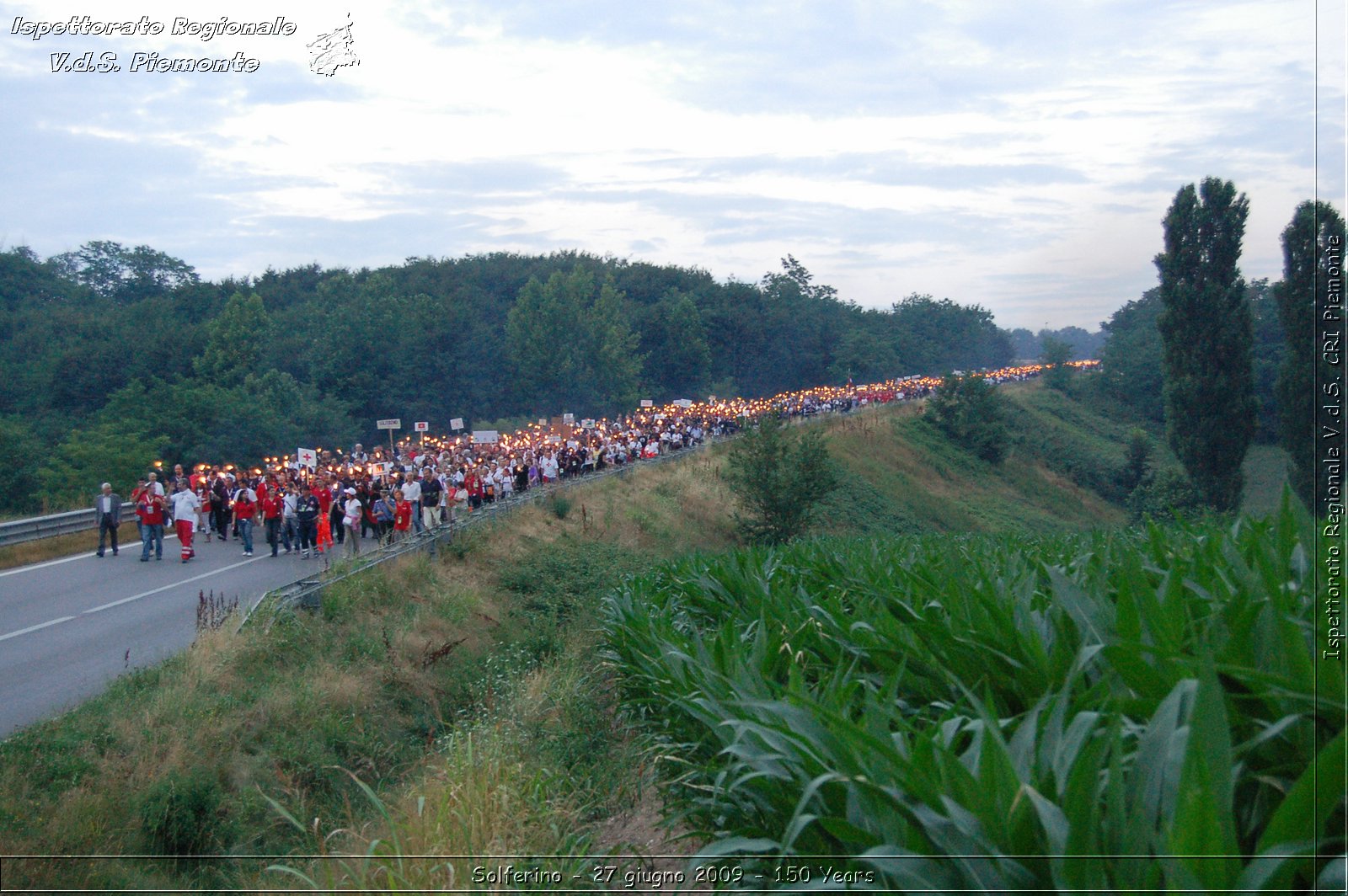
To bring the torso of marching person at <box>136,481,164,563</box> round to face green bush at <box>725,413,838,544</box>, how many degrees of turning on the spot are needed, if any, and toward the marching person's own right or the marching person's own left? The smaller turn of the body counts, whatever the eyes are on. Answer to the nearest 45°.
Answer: approximately 90° to the marching person's own left

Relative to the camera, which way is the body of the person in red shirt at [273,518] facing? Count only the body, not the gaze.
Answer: toward the camera

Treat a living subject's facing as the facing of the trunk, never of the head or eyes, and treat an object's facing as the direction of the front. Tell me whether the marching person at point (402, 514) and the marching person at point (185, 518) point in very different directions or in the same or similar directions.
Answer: same or similar directions

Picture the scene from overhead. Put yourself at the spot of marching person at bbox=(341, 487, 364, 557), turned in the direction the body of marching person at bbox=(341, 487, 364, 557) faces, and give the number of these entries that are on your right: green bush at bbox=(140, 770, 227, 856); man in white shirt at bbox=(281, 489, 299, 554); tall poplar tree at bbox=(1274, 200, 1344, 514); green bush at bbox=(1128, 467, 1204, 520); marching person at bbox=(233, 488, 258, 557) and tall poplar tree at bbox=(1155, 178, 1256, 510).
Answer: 2

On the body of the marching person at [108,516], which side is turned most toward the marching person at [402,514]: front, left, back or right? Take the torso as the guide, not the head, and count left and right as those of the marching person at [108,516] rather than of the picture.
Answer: left

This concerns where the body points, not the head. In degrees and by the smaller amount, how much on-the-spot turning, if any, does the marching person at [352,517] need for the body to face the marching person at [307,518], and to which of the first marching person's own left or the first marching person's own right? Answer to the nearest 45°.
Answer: approximately 90° to the first marching person's own right

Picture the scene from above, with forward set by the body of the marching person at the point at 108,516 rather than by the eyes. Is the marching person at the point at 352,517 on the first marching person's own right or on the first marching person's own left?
on the first marching person's own left

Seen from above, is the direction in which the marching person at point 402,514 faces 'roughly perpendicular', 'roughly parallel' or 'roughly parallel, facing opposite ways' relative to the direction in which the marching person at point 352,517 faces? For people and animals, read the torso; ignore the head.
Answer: roughly parallel

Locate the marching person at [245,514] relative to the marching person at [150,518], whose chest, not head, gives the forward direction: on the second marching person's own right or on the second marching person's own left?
on the second marching person's own left

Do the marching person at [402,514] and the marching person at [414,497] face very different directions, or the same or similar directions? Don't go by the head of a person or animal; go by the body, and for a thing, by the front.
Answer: same or similar directions

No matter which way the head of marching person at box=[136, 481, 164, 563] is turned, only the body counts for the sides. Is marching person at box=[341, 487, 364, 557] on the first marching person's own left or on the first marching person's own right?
on the first marching person's own left

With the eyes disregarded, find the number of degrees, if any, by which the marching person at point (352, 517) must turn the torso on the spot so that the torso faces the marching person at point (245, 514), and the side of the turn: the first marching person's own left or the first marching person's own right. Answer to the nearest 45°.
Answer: approximately 90° to the first marching person's own right

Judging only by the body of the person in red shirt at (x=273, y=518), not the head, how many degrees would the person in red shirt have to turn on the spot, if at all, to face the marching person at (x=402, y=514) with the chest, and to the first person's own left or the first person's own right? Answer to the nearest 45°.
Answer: approximately 90° to the first person's own left

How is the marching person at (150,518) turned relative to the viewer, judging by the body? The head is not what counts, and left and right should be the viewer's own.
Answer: facing the viewer

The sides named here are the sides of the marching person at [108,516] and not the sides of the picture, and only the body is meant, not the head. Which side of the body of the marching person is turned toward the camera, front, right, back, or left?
front
